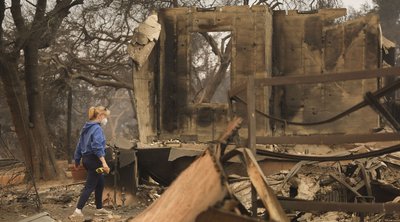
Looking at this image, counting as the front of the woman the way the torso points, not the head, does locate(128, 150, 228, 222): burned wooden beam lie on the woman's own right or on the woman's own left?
on the woman's own right

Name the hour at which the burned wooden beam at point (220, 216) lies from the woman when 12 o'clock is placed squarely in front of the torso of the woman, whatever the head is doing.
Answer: The burned wooden beam is roughly at 3 o'clock from the woman.

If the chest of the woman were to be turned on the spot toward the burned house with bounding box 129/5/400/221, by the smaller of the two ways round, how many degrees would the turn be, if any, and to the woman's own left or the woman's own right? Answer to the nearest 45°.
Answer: approximately 45° to the woman's own left

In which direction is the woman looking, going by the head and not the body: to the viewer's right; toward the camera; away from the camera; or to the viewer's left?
to the viewer's right

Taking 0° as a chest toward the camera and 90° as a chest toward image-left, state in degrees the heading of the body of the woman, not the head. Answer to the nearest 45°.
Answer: approximately 270°

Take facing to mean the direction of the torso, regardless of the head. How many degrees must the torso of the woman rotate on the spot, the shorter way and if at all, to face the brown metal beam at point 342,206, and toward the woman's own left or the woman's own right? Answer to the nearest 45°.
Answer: approximately 45° to the woman's own right
